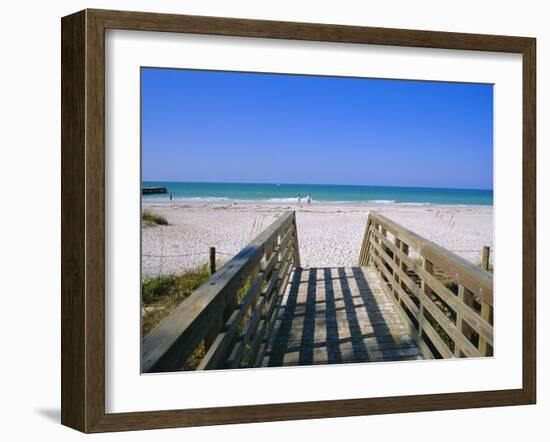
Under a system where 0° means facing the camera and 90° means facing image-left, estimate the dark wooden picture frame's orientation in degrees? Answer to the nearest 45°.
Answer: approximately 315°
